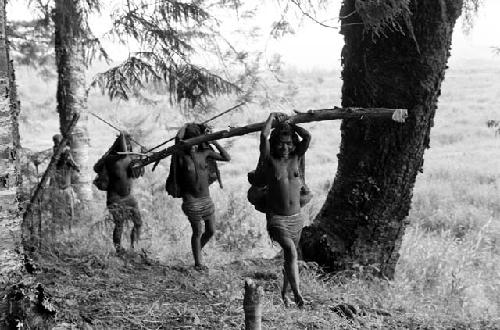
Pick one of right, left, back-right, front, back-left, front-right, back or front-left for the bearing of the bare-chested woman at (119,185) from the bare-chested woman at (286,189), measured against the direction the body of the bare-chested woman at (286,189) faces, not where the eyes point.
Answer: back-right

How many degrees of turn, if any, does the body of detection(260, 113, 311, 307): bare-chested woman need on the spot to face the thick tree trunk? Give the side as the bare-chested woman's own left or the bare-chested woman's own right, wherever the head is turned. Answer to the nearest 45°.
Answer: approximately 135° to the bare-chested woman's own left

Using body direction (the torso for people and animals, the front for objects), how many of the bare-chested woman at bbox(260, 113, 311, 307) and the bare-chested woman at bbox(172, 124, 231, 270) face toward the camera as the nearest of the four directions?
2

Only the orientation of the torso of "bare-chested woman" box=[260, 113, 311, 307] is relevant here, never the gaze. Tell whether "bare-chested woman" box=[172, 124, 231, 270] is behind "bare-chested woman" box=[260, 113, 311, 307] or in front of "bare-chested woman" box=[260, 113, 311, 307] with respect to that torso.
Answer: behind

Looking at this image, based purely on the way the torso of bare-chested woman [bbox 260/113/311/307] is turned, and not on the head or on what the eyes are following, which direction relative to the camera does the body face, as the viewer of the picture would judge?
toward the camera

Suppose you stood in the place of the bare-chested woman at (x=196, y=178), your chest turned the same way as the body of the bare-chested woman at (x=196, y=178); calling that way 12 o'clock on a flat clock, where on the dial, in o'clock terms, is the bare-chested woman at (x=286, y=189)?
the bare-chested woman at (x=286, y=189) is roughly at 11 o'clock from the bare-chested woman at (x=196, y=178).
